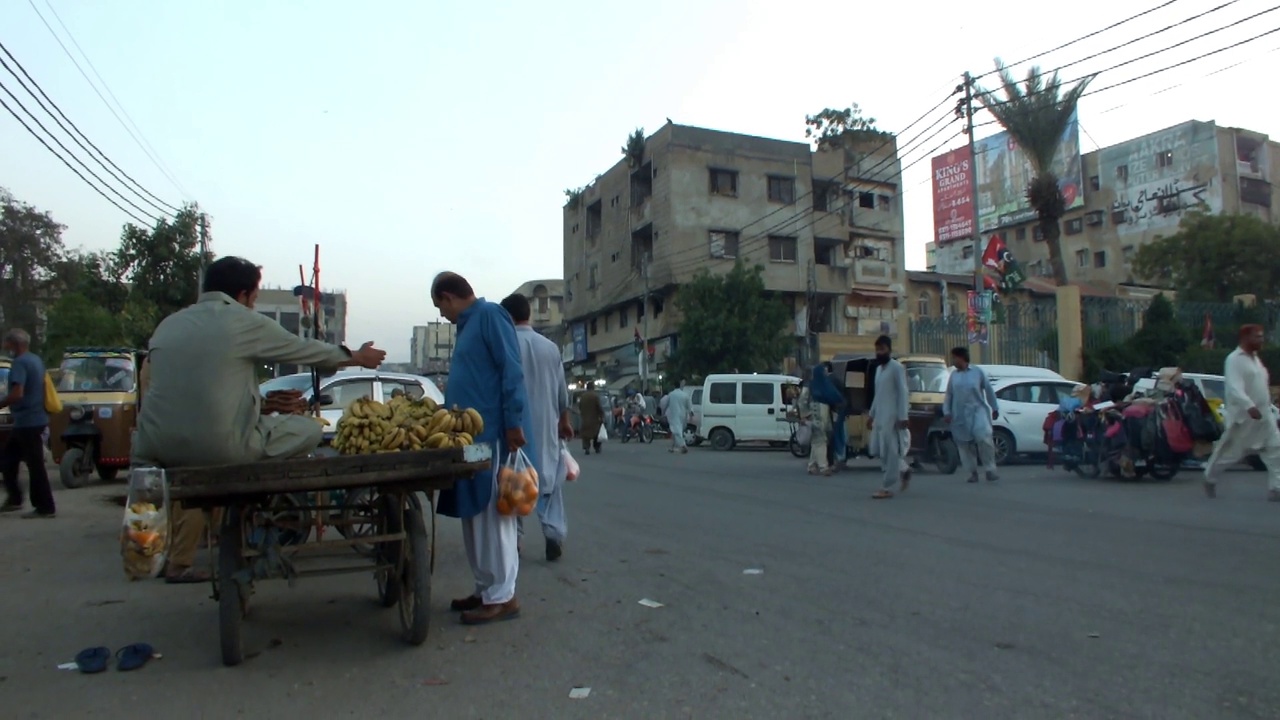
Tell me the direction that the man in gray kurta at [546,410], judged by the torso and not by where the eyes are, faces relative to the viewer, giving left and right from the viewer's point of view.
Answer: facing away from the viewer and to the left of the viewer

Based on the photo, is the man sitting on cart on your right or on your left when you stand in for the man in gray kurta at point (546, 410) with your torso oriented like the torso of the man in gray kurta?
on your left

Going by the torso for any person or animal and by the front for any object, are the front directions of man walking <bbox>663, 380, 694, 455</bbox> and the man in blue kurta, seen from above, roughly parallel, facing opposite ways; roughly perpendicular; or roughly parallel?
roughly perpendicular

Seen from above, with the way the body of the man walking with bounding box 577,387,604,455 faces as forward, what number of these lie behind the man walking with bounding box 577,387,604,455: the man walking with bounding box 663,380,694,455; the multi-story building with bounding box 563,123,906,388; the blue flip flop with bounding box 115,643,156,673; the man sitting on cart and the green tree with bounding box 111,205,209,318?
2

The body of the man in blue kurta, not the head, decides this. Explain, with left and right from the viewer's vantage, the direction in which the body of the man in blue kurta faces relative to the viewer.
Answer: facing to the left of the viewer

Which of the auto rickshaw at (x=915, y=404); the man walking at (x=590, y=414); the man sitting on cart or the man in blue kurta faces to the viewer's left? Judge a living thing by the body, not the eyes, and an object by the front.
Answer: the man in blue kurta

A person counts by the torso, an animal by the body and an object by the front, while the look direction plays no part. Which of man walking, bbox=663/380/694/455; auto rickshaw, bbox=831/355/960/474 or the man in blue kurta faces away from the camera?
the man walking

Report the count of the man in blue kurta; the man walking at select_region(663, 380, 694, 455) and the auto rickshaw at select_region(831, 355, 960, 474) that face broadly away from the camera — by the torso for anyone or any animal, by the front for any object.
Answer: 1

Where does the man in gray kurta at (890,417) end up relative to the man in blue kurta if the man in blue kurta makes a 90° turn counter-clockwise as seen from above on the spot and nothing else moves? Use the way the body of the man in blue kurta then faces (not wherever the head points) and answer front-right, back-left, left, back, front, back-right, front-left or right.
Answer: back-left

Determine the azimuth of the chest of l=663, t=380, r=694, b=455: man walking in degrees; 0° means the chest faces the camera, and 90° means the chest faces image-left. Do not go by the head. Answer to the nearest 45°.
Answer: approximately 180°

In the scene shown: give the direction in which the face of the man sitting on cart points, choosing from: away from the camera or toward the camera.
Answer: away from the camera

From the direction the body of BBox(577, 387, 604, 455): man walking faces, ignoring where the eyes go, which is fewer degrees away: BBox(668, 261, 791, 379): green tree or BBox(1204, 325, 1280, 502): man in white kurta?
the green tree
